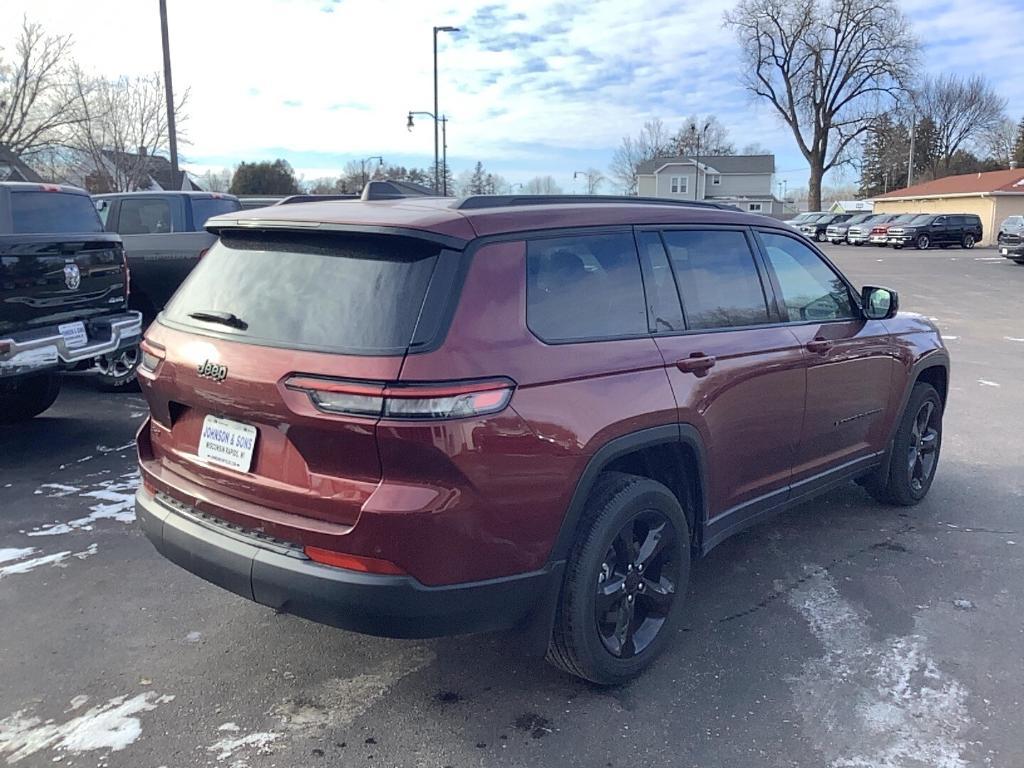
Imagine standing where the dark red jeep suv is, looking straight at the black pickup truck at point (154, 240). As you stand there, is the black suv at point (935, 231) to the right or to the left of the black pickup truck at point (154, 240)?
right

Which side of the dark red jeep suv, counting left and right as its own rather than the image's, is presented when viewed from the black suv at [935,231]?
front

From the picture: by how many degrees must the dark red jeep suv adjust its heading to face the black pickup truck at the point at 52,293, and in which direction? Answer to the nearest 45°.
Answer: approximately 90° to its left

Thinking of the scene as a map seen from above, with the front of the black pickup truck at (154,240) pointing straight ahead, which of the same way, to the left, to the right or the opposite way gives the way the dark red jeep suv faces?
to the right

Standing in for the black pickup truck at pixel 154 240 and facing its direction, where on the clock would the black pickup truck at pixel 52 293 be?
the black pickup truck at pixel 52 293 is roughly at 8 o'clock from the black pickup truck at pixel 154 240.

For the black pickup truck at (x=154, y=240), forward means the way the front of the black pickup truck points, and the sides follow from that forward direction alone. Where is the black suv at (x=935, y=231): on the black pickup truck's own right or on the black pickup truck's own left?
on the black pickup truck's own right

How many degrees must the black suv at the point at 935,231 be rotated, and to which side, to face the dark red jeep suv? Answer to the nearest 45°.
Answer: approximately 45° to its left

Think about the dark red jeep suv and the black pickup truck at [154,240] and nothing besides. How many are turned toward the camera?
0

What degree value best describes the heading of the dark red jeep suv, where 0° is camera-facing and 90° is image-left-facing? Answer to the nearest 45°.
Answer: approximately 225°

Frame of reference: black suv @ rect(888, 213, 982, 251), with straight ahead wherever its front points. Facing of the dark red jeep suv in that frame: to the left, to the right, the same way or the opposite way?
the opposite way

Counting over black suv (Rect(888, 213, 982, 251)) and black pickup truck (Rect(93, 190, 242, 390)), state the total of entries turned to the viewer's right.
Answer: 0
